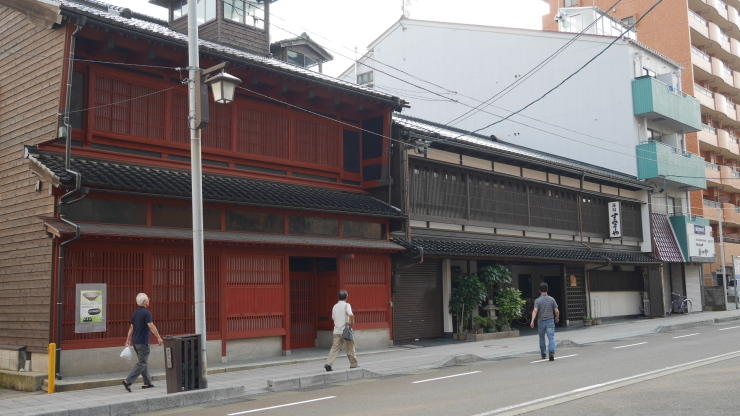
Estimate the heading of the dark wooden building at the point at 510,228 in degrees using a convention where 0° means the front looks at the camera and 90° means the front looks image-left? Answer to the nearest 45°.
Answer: approximately 315°

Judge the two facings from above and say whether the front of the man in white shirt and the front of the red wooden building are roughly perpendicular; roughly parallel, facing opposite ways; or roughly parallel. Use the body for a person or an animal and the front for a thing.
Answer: roughly perpendicular

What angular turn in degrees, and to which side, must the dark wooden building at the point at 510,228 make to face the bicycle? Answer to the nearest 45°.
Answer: approximately 90° to its left

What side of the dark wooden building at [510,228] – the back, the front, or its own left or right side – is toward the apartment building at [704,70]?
left

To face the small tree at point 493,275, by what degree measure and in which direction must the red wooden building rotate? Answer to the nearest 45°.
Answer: approximately 90° to its left

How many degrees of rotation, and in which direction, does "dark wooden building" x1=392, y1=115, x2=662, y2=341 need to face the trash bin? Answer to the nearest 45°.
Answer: approximately 45° to its right

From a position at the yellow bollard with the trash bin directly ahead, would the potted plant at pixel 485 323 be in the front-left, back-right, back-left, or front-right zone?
front-left

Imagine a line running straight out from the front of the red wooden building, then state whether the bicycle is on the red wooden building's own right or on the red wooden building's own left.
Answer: on the red wooden building's own left

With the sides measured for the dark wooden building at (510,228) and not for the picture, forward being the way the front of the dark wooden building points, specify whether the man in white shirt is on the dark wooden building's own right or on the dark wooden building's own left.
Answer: on the dark wooden building's own right
